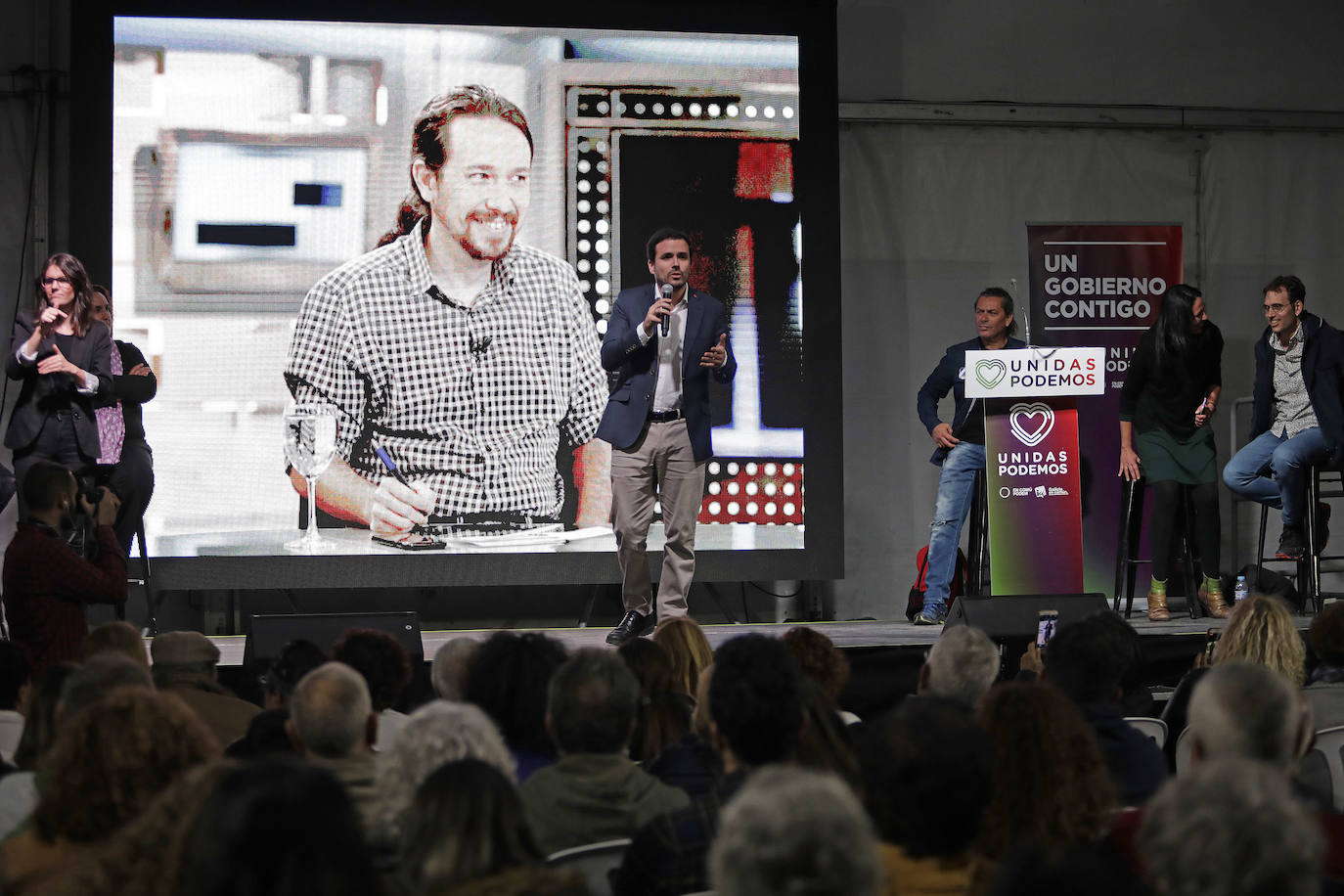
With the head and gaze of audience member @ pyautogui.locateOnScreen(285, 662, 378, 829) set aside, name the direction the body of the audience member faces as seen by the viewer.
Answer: away from the camera

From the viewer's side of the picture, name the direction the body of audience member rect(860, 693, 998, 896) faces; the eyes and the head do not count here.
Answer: away from the camera

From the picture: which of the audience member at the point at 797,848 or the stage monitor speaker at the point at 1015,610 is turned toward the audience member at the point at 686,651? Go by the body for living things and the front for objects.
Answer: the audience member at the point at 797,848

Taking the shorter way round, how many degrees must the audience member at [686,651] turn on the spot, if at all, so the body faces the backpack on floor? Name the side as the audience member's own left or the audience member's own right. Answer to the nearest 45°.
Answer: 0° — they already face it

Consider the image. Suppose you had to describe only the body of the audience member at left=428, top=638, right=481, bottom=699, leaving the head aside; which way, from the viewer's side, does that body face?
away from the camera

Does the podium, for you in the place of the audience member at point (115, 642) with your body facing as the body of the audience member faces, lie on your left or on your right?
on your right

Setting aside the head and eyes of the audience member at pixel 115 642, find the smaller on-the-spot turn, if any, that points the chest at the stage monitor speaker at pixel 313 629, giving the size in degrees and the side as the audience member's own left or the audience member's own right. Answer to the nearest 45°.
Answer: approximately 45° to the audience member's own right

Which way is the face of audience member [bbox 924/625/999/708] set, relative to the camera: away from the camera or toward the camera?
away from the camera

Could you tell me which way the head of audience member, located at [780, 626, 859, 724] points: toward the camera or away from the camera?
away from the camera

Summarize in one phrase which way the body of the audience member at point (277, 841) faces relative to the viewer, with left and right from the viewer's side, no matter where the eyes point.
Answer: facing away from the viewer

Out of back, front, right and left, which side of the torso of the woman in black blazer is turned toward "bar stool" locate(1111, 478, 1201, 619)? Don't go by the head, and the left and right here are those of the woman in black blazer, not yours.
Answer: left

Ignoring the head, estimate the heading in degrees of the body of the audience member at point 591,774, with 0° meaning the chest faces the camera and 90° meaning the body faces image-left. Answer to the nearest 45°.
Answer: approximately 180°

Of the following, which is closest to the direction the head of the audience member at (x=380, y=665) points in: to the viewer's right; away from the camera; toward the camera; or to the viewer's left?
away from the camera

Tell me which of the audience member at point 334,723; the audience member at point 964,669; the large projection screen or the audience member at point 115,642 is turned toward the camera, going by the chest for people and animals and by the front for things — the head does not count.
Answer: the large projection screen

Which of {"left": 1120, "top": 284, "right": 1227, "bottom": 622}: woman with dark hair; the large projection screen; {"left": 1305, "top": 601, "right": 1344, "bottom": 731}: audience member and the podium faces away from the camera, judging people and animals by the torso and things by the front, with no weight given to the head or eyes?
the audience member

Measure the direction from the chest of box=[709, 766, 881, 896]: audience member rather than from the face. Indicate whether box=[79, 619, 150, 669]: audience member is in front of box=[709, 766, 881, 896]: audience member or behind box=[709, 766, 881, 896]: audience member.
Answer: in front

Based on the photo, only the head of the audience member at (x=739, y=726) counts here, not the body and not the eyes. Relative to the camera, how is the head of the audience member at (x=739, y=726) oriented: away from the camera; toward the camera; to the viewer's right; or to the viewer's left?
away from the camera

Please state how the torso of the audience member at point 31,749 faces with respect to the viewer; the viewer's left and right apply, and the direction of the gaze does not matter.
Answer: facing away from the viewer

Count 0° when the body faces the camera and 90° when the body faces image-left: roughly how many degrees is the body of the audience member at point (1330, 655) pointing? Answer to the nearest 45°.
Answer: approximately 180°
